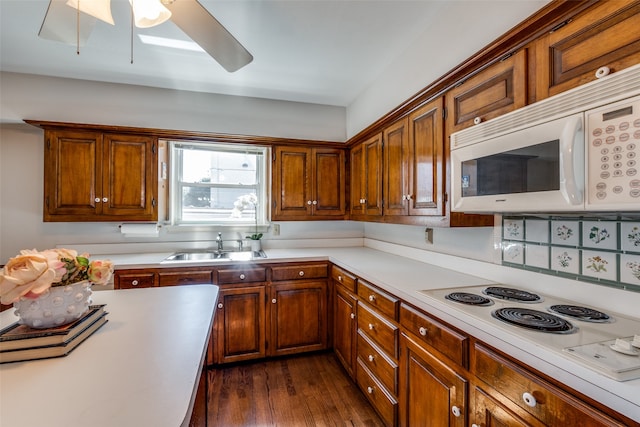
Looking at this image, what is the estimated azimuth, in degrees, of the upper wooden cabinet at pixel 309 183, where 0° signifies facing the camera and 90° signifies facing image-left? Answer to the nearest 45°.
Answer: approximately 0°

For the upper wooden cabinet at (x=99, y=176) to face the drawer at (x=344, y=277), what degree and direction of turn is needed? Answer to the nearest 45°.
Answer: approximately 45° to its left

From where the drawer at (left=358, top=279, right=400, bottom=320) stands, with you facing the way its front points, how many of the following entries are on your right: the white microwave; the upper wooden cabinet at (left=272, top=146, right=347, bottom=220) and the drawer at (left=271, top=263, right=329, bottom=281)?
2

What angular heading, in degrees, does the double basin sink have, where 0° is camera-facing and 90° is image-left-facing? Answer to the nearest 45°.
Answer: approximately 0°

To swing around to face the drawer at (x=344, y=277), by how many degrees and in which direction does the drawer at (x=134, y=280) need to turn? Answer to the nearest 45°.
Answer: approximately 45° to its left
